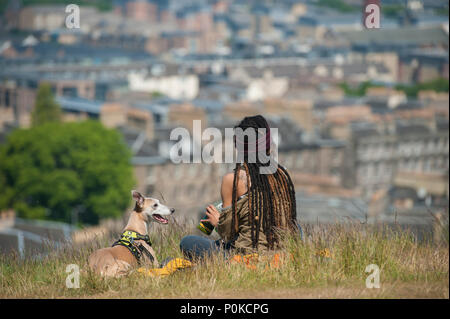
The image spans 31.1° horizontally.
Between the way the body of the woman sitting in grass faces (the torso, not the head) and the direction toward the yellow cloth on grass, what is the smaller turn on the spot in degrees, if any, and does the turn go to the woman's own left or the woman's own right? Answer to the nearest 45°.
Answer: approximately 45° to the woman's own left

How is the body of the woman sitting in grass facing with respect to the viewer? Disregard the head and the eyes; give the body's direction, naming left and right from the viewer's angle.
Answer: facing away from the viewer and to the left of the viewer

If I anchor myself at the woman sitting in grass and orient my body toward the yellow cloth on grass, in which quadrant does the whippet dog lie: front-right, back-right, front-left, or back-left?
front-right

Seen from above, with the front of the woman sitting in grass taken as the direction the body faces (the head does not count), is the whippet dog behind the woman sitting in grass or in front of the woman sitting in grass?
in front
